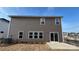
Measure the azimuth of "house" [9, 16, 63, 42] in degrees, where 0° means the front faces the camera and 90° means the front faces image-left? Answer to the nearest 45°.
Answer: approximately 180°

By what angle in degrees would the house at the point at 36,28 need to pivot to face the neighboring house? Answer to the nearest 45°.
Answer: approximately 45° to its left
